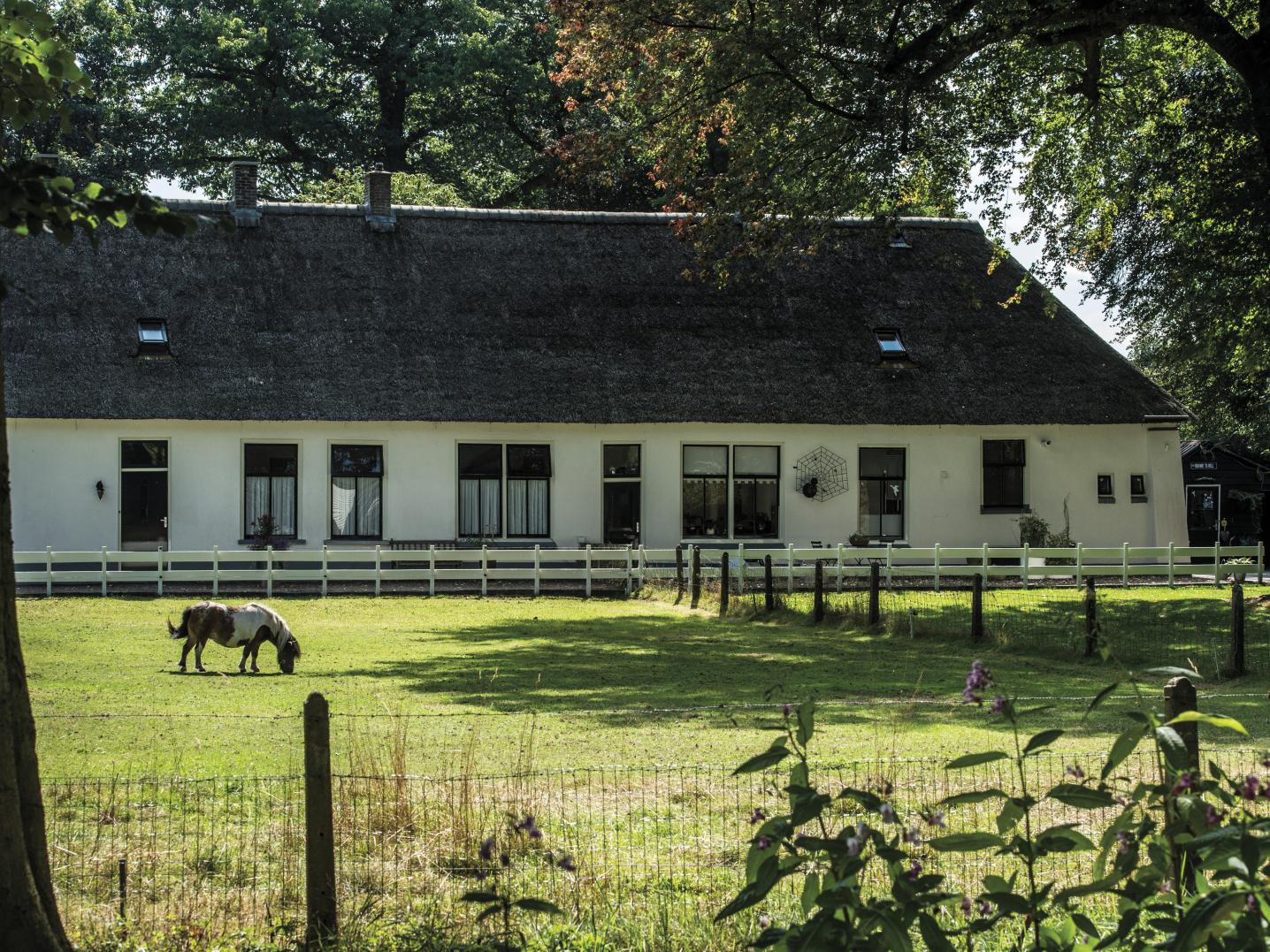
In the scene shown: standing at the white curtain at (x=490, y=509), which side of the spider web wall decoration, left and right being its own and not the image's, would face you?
right

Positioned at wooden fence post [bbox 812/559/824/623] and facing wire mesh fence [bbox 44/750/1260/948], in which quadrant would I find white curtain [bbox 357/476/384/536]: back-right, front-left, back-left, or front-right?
back-right

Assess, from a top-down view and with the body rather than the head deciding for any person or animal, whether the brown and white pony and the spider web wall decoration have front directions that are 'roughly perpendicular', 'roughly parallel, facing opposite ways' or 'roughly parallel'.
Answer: roughly perpendicular

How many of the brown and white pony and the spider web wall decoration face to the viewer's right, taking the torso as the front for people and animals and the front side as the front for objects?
1

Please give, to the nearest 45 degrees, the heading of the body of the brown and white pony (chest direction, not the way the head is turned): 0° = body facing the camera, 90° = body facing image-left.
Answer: approximately 270°

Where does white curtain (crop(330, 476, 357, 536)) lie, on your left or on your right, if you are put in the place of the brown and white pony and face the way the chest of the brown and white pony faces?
on your left

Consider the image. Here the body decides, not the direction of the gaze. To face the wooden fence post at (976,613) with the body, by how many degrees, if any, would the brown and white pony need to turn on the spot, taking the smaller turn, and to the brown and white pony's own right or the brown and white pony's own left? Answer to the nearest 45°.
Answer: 0° — it already faces it

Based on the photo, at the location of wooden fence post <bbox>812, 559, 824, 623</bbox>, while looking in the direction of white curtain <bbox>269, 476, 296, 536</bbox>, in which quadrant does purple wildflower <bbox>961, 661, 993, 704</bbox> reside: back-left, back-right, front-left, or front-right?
back-left

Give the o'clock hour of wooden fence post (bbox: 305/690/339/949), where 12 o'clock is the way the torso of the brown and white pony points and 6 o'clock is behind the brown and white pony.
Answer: The wooden fence post is roughly at 3 o'clock from the brown and white pony.
